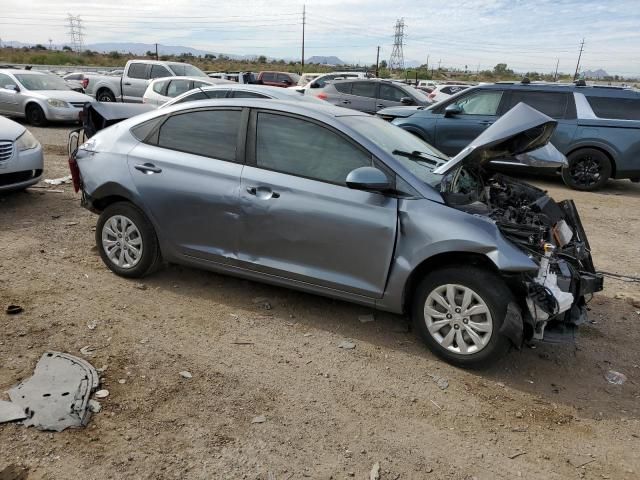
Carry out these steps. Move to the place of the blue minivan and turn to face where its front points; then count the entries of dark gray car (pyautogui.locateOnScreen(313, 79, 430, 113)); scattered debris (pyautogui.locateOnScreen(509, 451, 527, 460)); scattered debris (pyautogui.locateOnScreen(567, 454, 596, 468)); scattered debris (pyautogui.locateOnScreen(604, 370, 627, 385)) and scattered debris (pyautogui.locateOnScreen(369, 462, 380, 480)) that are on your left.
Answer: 4

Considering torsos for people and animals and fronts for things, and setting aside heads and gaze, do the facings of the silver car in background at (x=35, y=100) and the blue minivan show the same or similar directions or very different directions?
very different directions

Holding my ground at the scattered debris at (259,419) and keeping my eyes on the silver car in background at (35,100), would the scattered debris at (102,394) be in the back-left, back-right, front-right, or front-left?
front-left

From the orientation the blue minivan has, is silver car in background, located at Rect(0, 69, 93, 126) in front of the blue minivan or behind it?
in front

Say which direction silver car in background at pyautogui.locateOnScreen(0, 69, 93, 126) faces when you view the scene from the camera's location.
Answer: facing the viewer and to the right of the viewer

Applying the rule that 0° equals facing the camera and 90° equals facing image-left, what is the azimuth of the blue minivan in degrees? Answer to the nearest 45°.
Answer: approximately 90°

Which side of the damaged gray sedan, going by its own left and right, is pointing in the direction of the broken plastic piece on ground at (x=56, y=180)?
back

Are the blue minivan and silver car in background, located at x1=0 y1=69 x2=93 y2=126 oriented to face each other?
yes

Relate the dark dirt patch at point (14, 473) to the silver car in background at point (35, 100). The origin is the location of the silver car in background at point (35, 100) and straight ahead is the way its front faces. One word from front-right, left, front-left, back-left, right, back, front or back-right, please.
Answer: front-right

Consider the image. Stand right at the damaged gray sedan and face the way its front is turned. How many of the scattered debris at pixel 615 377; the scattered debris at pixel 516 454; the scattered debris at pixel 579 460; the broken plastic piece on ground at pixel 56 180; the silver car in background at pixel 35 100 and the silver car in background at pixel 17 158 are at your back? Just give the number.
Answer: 3

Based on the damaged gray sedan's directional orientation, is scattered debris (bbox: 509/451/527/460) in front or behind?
in front

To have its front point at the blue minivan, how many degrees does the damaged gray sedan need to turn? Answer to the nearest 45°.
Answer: approximately 90° to its left

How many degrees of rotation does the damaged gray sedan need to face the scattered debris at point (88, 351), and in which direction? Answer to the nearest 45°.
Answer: approximately 135° to its right

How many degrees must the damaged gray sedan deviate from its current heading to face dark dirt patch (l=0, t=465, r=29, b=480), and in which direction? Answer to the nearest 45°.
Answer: approximately 90° to its right

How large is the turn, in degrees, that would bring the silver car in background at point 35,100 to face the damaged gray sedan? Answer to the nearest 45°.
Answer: approximately 45° to its right
